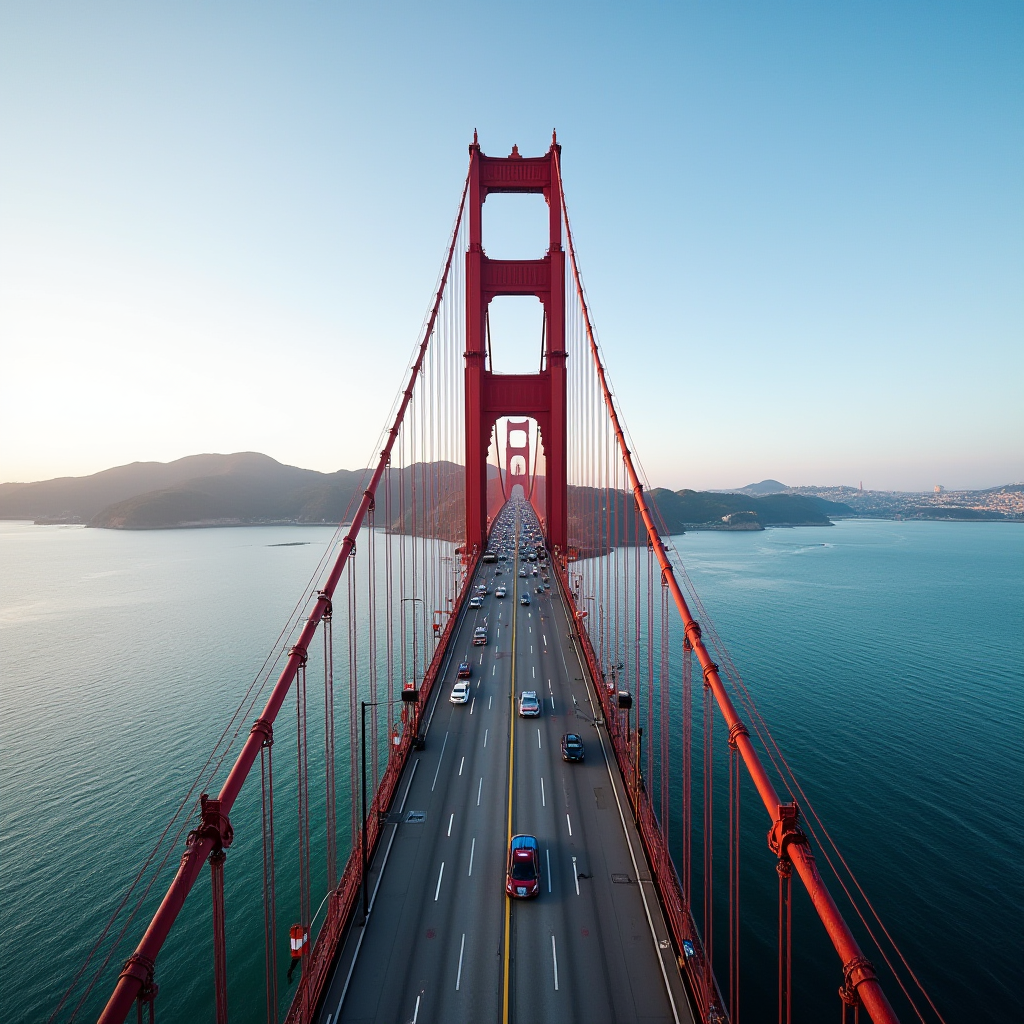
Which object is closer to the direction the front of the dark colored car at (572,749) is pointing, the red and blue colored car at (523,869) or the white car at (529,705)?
the white car

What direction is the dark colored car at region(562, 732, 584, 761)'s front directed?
away from the camera

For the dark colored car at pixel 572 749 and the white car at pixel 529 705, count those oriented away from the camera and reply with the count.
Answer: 2

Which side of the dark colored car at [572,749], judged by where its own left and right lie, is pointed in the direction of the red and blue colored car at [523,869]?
back

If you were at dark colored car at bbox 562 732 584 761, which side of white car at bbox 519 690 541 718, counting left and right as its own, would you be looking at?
back

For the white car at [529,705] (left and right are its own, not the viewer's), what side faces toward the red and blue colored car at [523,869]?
back

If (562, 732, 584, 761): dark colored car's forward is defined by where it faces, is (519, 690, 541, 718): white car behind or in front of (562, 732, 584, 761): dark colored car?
in front

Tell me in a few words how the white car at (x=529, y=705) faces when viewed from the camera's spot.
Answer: facing away from the viewer
